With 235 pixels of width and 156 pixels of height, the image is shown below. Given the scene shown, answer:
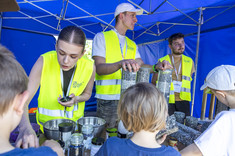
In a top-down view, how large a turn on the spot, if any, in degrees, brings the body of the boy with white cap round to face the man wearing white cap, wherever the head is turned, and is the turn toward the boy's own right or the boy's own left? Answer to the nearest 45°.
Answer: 0° — they already face them

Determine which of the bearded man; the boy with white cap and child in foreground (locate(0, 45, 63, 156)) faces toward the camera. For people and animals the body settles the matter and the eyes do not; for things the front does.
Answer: the bearded man

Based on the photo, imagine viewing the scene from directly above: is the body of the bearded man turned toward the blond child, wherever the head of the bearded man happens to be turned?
yes

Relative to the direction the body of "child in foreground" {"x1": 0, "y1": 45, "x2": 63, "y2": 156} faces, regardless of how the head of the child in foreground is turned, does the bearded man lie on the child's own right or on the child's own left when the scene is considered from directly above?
on the child's own right

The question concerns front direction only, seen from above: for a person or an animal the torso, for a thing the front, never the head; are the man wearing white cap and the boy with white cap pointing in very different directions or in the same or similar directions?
very different directions

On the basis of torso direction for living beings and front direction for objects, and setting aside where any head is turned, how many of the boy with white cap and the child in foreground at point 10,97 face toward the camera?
0

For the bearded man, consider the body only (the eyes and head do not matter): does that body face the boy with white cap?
yes

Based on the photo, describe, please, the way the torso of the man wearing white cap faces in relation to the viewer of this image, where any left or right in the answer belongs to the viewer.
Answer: facing the viewer and to the right of the viewer

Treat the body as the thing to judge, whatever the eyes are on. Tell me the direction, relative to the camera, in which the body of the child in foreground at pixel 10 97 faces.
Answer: away from the camera

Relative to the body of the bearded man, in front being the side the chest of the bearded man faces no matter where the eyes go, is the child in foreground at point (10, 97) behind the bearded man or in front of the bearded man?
in front

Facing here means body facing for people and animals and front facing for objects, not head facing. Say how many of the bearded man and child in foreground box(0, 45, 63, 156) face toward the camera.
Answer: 1

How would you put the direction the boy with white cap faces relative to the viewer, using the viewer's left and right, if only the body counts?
facing away from the viewer and to the left of the viewer

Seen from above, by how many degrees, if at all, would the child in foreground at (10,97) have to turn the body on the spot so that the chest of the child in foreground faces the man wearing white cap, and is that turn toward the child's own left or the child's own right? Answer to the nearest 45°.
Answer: approximately 45° to the child's own right

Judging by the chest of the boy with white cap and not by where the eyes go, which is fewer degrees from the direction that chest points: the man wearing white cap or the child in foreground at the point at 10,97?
the man wearing white cap
